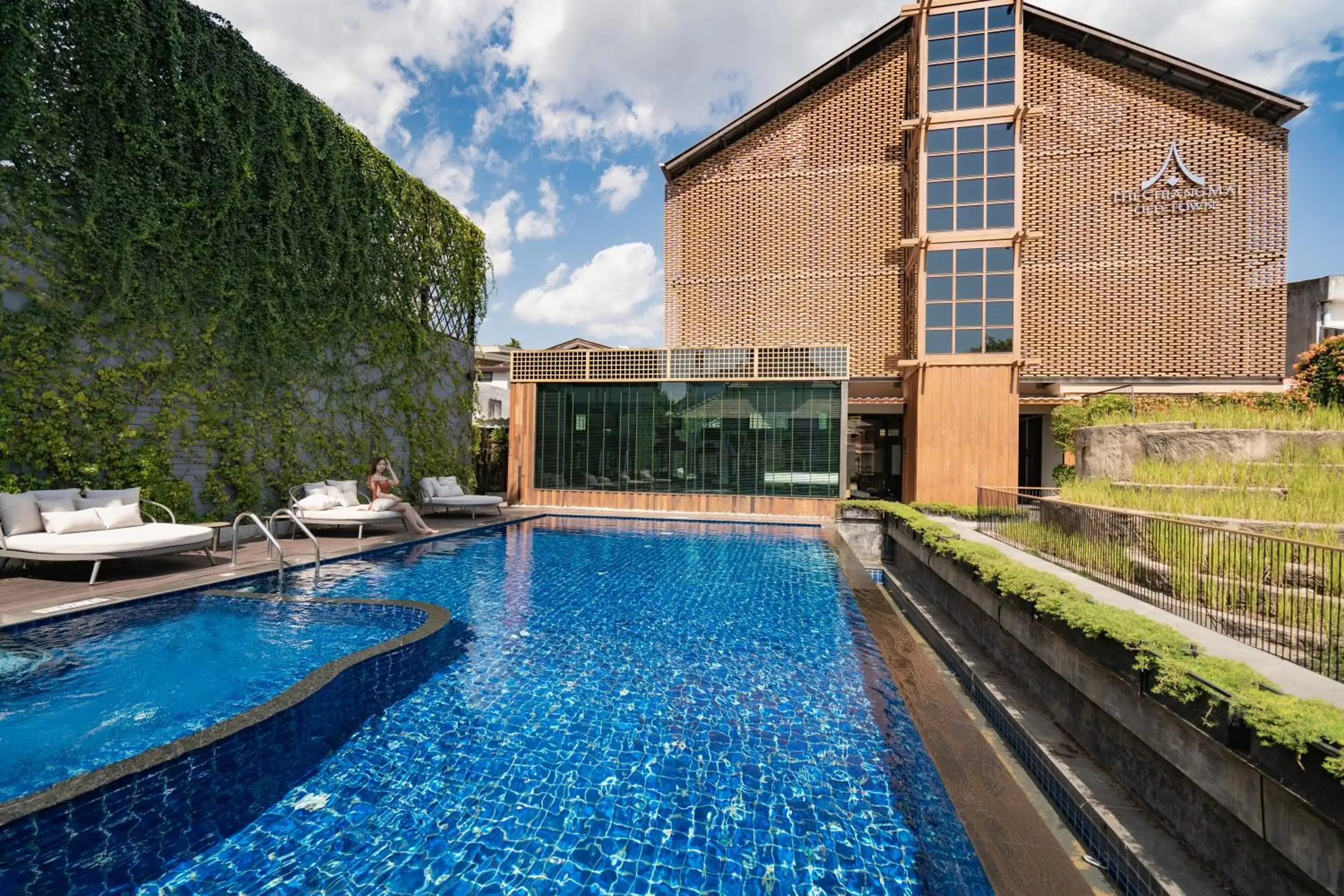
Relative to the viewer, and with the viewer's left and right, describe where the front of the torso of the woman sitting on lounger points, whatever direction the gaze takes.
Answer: facing the viewer and to the right of the viewer

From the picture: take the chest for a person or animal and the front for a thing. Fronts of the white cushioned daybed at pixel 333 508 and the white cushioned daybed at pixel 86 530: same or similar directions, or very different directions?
same or similar directions

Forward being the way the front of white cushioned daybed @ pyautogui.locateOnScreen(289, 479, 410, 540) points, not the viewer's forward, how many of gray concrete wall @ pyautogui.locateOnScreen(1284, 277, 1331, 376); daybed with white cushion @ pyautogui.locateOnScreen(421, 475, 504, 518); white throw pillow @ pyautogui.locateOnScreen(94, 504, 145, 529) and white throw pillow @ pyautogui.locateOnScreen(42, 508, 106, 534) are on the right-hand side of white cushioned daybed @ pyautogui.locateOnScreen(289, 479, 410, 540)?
2

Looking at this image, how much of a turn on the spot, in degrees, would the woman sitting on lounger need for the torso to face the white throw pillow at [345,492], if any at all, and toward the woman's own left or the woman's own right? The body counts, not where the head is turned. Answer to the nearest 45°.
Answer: approximately 180°

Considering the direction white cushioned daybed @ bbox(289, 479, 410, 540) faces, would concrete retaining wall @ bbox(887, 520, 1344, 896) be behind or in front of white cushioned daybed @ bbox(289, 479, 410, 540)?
in front

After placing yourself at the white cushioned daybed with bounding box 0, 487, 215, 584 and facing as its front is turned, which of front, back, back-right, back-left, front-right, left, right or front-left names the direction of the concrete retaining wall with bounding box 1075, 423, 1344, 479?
front

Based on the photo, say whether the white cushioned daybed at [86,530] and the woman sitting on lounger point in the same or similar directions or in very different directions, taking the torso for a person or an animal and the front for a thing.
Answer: same or similar directions

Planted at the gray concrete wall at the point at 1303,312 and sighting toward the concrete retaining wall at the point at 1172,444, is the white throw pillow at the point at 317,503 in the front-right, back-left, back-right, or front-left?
front-right

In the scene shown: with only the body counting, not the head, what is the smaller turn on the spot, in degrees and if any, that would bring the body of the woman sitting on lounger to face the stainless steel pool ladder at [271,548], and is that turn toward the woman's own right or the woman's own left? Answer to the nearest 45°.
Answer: approximately 45° to the woman's own right

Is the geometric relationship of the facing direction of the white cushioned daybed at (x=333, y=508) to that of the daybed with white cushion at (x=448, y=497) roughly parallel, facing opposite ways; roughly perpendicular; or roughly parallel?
roughly parallel

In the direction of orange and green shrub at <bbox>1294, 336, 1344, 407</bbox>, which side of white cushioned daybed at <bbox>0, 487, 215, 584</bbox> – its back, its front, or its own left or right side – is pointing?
front

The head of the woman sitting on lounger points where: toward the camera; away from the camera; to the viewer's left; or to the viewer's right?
toward the camera

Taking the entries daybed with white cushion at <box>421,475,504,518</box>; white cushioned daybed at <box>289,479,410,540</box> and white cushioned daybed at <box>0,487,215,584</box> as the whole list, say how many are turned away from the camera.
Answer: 0

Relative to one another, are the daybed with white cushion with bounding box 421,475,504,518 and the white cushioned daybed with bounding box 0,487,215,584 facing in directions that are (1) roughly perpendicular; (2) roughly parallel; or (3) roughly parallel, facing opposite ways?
roughly parallel
